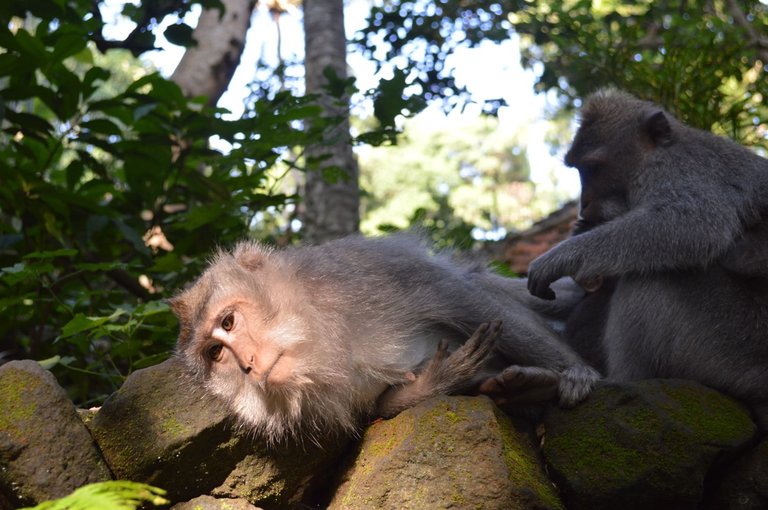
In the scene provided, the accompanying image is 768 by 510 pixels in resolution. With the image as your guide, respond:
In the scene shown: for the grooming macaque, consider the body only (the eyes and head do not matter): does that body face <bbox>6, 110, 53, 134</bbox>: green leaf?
yes

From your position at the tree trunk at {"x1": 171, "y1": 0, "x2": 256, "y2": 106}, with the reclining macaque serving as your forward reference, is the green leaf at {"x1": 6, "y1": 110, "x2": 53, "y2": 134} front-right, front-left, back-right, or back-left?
front-right

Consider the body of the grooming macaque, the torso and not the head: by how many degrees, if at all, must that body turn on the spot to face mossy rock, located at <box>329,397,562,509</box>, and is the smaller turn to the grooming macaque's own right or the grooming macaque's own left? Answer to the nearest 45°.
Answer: approximately 45° to the grooming macaque's own left

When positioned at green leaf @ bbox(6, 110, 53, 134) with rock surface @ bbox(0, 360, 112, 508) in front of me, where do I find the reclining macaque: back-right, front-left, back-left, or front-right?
front-left

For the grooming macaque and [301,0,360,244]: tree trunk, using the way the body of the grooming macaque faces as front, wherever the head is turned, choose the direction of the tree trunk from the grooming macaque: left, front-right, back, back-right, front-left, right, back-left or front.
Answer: front-right

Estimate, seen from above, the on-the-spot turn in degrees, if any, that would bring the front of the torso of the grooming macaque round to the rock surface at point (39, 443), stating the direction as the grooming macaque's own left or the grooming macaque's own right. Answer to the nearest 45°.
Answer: approximately 45° to the grooming macaque's own left

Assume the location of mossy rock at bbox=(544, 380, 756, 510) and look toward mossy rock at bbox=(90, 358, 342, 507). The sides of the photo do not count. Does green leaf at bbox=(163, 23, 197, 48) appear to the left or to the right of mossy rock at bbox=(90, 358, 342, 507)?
right

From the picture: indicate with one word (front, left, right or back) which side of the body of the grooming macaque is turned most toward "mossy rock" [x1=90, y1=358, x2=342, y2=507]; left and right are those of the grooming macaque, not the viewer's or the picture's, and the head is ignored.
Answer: front

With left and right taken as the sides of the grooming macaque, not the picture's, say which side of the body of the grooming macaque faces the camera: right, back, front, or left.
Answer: left

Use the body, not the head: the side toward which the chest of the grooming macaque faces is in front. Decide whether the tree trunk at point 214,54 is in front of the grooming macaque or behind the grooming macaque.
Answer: in front

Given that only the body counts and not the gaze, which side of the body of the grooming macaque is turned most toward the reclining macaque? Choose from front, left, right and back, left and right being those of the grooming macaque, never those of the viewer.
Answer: front
